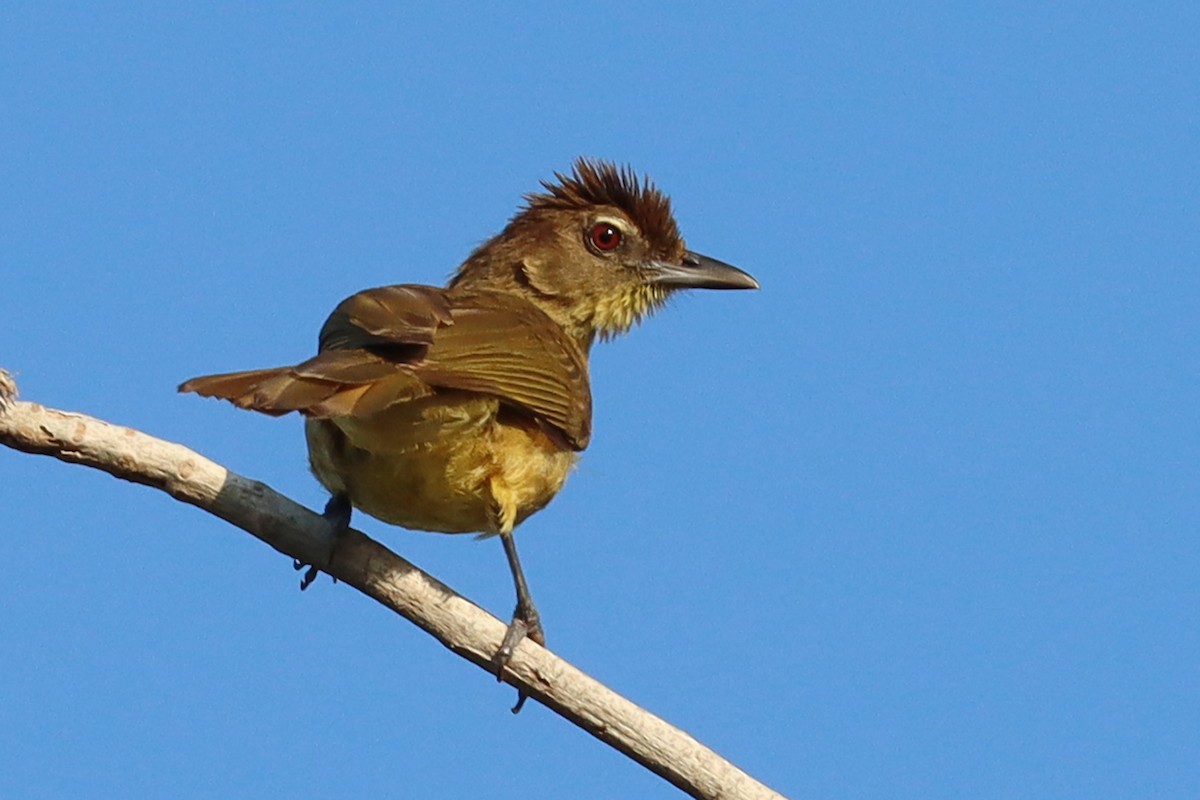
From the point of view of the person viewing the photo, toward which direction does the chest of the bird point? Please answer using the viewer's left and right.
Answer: facing away from the viewer and to the right of the viewer
